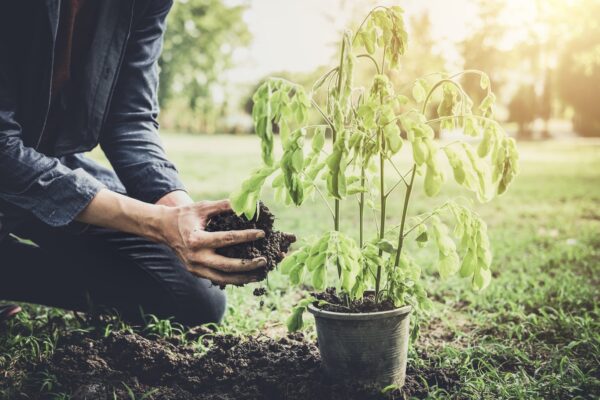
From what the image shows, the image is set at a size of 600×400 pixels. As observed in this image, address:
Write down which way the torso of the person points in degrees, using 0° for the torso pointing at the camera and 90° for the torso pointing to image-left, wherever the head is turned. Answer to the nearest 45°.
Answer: approximately 315°

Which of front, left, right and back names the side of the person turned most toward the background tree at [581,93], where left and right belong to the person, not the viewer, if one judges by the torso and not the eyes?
left

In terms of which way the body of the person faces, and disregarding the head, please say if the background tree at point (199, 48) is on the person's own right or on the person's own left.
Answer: on the person's own left

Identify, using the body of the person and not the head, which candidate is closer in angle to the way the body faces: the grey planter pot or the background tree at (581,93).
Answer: the grey planter pot

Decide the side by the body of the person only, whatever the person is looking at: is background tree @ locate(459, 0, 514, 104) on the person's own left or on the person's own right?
on the person's own left

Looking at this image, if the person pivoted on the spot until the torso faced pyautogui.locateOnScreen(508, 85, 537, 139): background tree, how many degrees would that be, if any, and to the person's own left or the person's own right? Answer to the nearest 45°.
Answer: approximately 90° to the person's own left

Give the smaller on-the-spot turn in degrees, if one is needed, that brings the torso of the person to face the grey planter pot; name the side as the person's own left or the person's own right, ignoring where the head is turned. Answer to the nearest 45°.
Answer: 0° — they already face it

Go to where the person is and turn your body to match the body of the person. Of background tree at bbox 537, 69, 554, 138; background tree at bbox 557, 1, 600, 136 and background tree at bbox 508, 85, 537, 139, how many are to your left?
3
